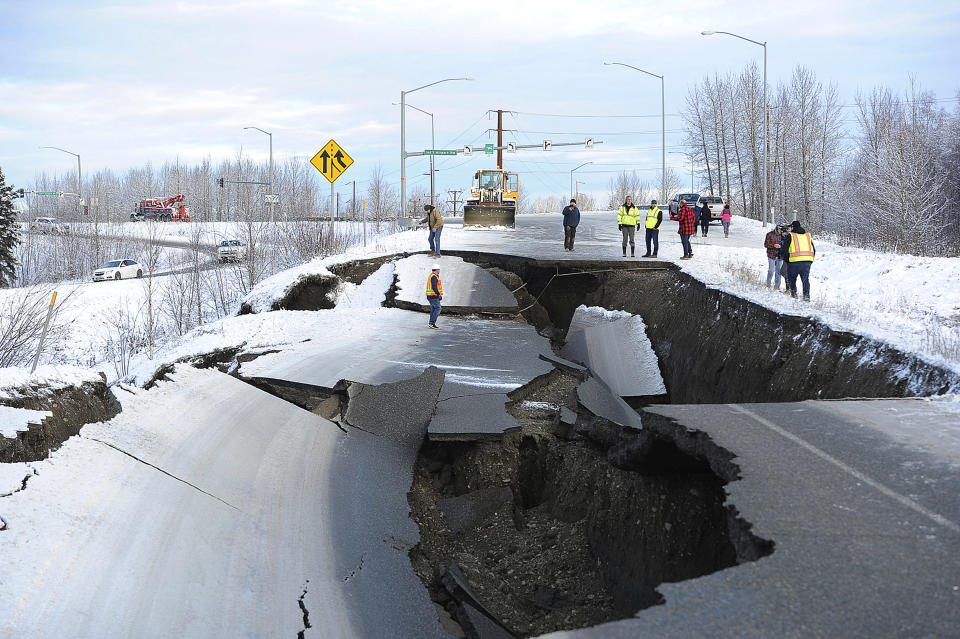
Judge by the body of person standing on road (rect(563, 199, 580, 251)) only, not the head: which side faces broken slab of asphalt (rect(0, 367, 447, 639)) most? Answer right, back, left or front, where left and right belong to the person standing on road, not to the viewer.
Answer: front

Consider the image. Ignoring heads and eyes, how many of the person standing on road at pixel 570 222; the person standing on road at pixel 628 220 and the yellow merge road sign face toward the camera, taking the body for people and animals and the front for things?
3

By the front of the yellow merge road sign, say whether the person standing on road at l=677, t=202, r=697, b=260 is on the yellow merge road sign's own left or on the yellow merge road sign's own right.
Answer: on the yellow merge road sign's own left

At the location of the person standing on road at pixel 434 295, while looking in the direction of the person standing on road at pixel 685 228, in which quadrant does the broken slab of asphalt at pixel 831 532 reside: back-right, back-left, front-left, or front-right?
back-right

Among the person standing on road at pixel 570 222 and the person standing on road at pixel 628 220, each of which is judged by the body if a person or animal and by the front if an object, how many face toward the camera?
2

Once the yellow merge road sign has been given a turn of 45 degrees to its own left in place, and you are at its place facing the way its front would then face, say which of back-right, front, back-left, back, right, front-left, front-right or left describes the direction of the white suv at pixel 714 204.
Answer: left

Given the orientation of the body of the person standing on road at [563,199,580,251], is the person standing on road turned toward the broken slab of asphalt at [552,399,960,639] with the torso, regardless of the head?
yes

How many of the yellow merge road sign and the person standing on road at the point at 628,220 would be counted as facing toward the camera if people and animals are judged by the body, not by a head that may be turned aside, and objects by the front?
2

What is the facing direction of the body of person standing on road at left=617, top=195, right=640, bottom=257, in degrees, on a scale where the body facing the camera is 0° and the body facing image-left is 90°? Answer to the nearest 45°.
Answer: approximately 0°

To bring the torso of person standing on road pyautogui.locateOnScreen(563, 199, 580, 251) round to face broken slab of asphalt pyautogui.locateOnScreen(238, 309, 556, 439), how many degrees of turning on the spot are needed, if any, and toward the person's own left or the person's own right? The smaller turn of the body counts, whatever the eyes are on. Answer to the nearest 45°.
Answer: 0° — they already face it

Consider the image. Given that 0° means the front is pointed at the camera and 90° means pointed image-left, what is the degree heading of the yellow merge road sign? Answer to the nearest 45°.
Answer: approximately 0°

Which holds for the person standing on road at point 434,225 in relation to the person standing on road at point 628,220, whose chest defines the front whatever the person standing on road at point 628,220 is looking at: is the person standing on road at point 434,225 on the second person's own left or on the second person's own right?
on the second person's own right
